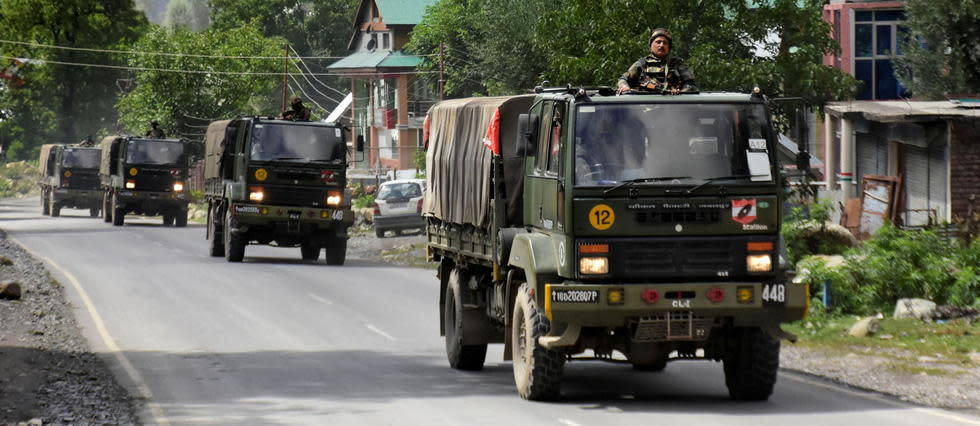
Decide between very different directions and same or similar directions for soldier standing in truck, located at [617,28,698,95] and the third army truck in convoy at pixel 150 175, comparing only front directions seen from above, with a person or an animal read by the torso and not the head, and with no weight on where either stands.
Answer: same or similar directions

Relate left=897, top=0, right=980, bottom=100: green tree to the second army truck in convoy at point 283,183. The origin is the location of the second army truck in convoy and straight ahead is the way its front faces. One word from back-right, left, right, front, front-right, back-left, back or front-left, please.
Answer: left

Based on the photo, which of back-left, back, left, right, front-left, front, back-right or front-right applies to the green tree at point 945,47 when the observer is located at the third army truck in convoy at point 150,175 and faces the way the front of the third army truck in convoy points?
front-left

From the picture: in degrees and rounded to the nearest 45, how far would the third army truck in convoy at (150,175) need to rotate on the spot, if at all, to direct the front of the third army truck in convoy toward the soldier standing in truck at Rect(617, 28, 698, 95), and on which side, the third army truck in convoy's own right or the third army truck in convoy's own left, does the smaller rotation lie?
0° — it already faces them

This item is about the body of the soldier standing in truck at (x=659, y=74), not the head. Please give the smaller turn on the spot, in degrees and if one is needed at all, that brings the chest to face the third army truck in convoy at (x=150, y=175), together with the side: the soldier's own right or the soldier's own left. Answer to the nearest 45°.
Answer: approximately 135° to the soldier's own right

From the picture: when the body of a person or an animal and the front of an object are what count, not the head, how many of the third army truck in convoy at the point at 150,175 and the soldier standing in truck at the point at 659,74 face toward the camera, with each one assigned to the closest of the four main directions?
2

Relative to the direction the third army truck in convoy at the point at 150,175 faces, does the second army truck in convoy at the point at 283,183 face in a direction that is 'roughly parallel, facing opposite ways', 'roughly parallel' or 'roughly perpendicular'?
roughly parallel

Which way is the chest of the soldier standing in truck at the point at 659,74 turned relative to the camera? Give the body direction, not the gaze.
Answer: toward the camera

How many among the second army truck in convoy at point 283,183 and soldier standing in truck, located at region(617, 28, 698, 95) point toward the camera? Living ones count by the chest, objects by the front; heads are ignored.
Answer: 2

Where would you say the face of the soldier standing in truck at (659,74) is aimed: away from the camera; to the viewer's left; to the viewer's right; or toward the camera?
toward the camera

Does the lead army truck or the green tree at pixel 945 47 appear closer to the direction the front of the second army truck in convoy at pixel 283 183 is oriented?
the lead army truck

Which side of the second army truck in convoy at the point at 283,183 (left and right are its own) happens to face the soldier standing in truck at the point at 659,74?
front

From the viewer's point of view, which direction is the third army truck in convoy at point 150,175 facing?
toward the camera
